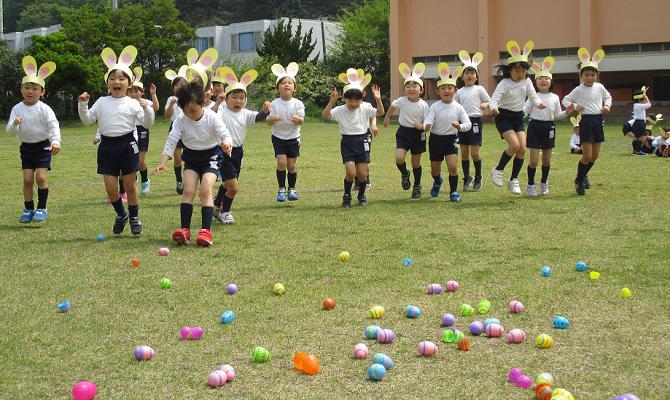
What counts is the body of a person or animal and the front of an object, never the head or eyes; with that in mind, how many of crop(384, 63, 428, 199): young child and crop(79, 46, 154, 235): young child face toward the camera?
2

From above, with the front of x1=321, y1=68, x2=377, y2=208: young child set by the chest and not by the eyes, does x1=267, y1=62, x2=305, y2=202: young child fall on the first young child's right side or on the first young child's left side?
on the first young child's right side

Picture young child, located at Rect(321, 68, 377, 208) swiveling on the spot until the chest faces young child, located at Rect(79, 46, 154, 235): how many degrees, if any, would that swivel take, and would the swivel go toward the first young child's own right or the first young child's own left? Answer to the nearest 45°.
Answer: approximately 45° to the first young child's own right

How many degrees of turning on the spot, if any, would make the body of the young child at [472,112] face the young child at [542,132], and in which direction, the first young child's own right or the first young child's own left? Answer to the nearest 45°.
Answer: approximately 45° to the first young child's own left

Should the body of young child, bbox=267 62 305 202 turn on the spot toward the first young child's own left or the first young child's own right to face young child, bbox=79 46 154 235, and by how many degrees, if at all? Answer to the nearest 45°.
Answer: approximately 45° to the first young child's own right
